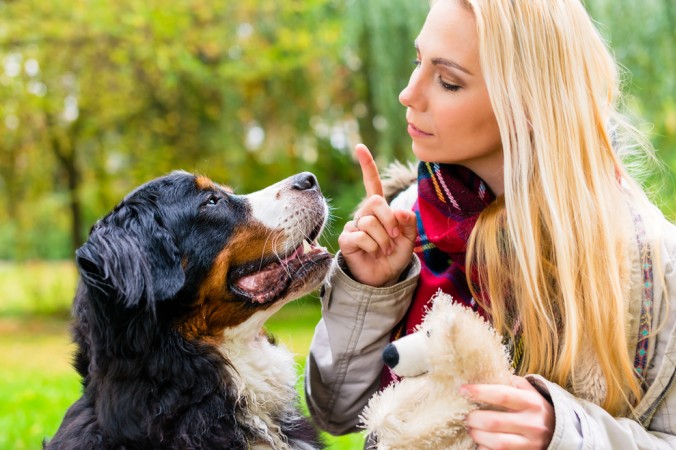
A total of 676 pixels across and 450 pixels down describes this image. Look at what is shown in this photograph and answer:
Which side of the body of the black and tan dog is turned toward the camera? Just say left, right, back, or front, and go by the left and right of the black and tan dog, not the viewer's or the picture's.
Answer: right

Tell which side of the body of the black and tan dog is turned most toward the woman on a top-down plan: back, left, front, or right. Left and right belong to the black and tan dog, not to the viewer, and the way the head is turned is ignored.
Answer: front
